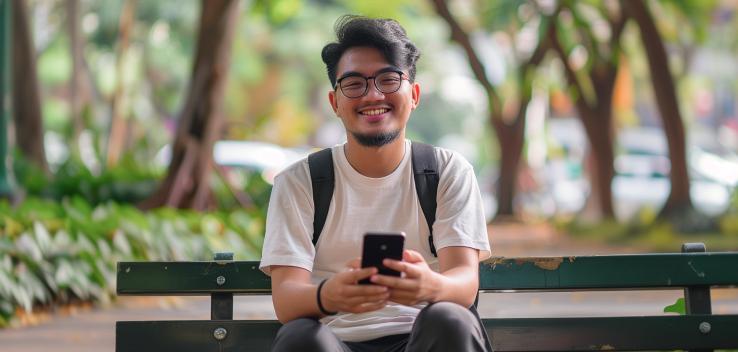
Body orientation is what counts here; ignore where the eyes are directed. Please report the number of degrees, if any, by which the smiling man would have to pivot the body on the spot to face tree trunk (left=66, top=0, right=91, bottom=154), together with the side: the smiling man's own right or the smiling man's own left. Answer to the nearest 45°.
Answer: approximately 180°

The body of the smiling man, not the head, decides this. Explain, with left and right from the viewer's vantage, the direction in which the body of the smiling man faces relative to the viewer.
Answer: facing the viewer

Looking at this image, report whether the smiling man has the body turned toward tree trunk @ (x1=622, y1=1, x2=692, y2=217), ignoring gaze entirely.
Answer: no

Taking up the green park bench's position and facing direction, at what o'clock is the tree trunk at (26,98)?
The tree trunk is roughly at 5 o'clock from the green park bench.

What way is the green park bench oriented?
toward the camera

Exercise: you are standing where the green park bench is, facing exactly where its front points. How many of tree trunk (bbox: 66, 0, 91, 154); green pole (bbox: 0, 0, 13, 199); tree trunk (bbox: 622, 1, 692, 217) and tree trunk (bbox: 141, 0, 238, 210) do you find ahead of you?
0

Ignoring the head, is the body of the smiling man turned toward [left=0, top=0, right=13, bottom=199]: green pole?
no

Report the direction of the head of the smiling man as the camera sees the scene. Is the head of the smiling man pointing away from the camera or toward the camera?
toward the camera

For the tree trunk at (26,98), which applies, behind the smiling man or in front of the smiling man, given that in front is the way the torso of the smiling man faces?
behind

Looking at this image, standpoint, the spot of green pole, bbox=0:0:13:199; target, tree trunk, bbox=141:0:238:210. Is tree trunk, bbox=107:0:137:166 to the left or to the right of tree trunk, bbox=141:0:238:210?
left
